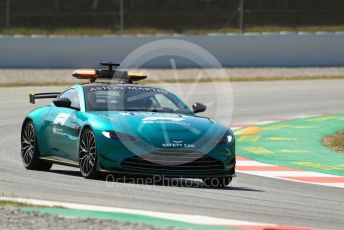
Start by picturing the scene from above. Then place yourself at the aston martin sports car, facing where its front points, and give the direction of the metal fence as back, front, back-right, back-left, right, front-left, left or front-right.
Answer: back-left

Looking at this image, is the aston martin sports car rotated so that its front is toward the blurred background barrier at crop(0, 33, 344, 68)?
no
